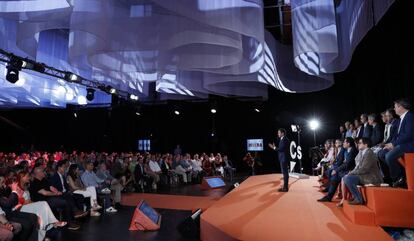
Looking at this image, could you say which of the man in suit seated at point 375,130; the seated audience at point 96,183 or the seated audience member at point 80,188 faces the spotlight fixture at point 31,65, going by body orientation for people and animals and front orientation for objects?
the man in suit seated

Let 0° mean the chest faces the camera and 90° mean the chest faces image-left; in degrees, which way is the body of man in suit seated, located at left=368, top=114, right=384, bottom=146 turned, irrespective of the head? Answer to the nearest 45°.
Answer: approximately 90°

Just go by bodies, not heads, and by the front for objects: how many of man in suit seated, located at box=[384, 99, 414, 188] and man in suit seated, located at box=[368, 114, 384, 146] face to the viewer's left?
2

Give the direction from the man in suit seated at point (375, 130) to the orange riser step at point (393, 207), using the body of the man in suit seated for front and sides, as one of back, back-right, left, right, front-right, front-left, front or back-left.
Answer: left

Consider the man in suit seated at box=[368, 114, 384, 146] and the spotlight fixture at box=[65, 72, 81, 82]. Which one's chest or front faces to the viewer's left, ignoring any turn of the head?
the man in suit seated

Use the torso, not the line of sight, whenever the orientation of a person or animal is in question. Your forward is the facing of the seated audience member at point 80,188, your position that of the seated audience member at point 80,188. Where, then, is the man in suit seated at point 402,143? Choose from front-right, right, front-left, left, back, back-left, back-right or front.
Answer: front-right

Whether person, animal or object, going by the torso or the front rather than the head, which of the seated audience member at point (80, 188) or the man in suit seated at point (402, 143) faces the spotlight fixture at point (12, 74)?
the man in suit seated

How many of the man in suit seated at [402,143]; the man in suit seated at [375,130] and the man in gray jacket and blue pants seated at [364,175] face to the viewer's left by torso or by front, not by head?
3

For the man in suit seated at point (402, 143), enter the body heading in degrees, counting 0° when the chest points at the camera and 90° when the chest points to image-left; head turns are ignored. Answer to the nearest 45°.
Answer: approximately 90°

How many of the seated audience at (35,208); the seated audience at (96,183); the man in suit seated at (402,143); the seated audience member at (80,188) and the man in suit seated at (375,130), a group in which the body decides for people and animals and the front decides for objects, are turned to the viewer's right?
3

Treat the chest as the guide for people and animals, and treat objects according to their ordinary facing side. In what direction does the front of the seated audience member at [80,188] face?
to the viewer's right

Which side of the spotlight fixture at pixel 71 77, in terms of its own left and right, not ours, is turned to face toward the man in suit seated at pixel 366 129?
front

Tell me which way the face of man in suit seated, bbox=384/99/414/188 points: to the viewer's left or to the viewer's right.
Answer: to the viewer's left
